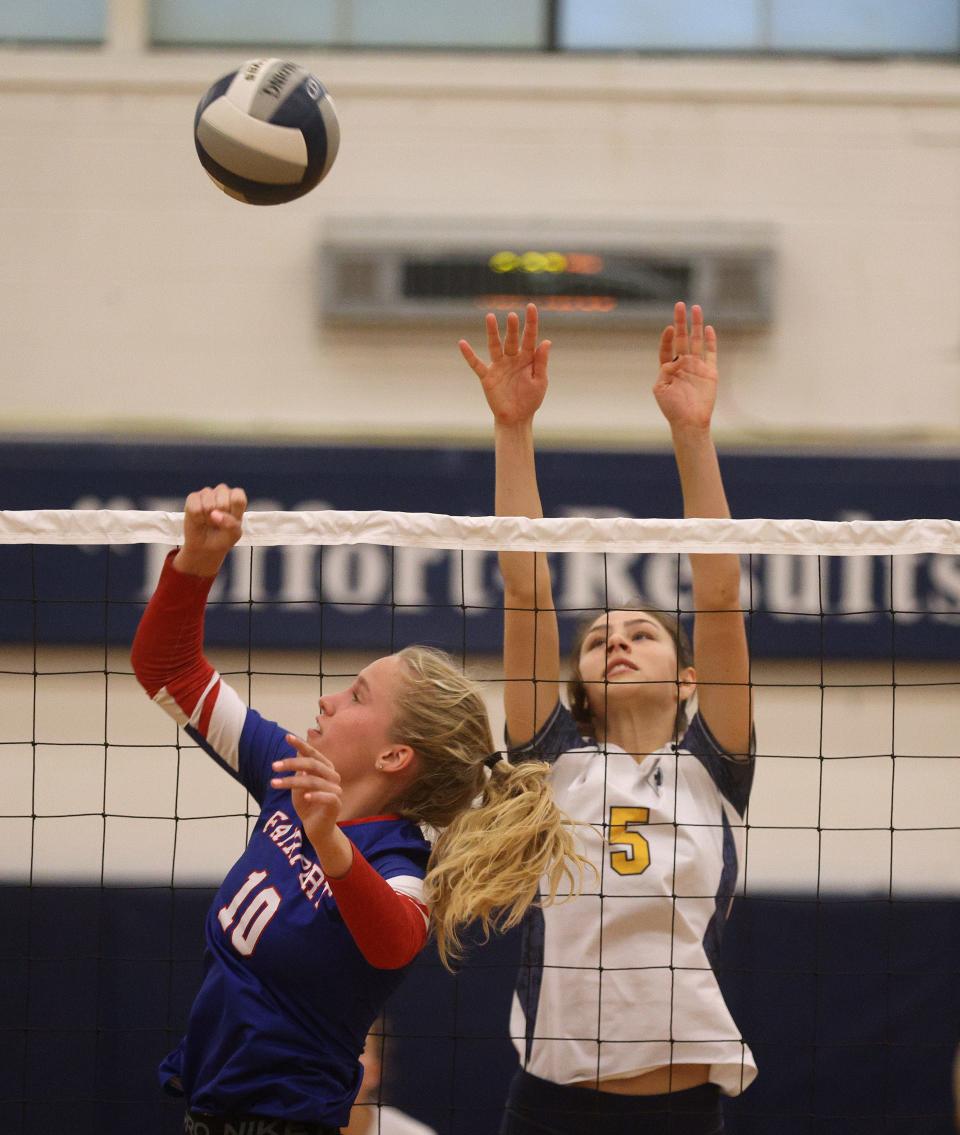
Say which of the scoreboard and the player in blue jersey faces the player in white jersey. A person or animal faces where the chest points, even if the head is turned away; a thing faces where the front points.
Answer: the scoreboard

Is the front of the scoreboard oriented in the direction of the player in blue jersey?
yes

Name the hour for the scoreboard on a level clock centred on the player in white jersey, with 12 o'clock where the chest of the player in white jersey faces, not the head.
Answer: The scoreboard is roughly at 6 o'clock from the player in white jersey.

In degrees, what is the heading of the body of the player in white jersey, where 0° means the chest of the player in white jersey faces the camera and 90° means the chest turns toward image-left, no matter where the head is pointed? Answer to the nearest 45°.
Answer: approximately 0°

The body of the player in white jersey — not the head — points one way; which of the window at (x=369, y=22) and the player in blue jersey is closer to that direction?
the player in blue jersey

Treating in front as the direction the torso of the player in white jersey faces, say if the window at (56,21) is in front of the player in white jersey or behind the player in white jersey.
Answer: behind
